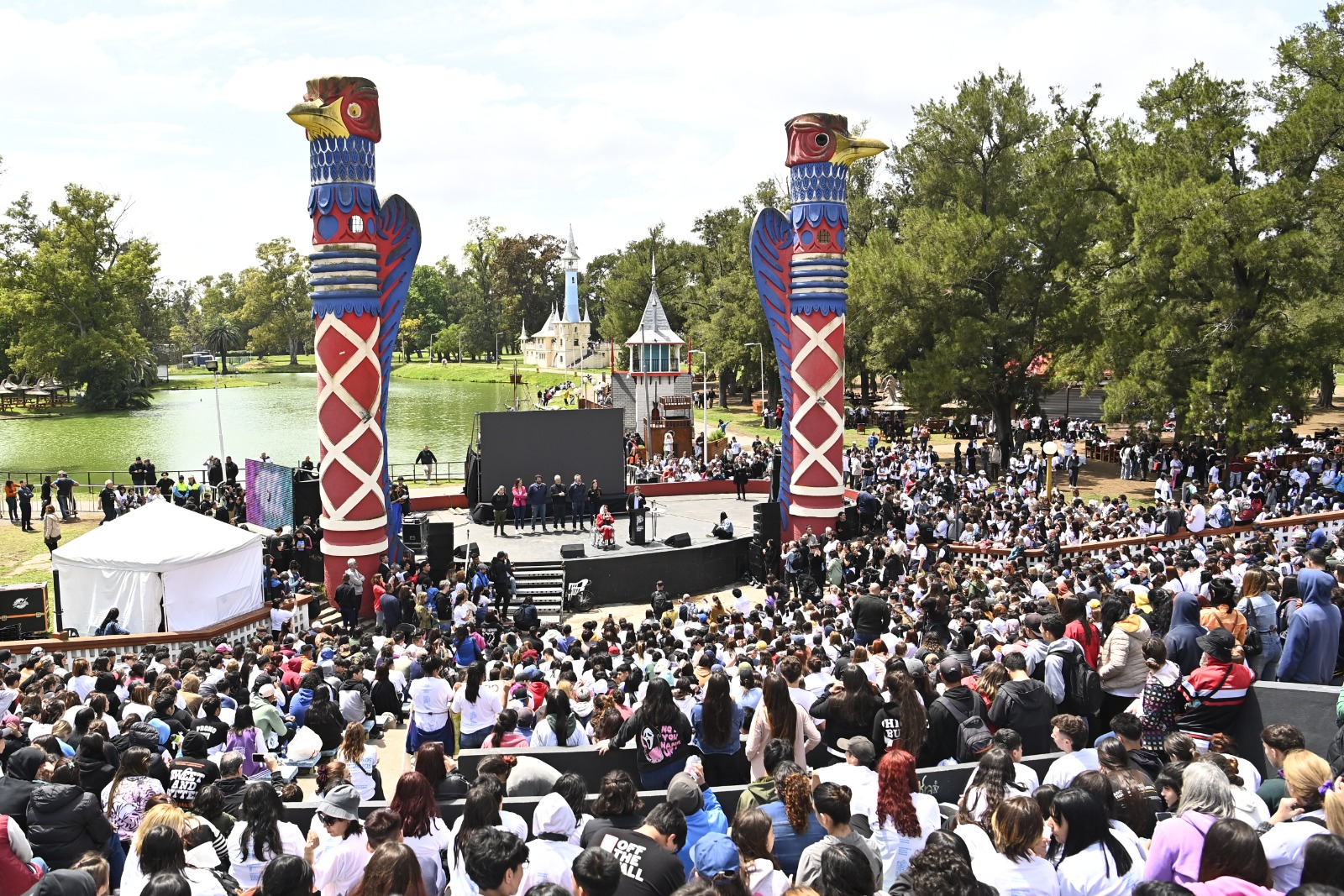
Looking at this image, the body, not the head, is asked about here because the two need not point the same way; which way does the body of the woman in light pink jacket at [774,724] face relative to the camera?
away from the camera

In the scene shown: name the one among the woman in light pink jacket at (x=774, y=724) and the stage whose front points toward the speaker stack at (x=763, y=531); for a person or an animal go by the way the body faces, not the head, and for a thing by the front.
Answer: the woman in light pink jacket

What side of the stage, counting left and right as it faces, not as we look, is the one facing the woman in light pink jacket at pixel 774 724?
front

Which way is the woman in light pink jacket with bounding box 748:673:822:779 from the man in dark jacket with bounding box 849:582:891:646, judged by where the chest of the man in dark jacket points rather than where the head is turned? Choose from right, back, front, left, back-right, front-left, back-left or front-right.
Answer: back

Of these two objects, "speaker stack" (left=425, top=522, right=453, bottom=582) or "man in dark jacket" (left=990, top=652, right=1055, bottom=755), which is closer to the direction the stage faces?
the man in dark jacket

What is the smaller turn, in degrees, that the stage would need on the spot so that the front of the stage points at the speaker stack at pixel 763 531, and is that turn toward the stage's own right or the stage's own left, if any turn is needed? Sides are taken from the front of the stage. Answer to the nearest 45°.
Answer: approximately 90° to the stage's own left

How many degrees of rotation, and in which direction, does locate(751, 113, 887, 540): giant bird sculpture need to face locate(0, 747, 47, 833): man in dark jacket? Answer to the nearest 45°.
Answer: approximately 90° to its right

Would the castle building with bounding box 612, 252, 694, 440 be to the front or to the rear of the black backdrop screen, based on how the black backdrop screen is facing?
to the rear

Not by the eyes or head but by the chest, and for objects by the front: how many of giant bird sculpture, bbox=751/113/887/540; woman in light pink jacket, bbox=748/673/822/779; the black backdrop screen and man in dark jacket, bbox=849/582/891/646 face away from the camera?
2

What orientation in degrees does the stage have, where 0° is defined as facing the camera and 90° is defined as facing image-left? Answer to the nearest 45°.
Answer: approximately 0°

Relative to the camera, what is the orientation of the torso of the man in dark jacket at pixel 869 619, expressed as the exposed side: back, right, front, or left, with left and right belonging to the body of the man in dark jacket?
back

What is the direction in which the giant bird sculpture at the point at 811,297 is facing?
to the viewer's right
